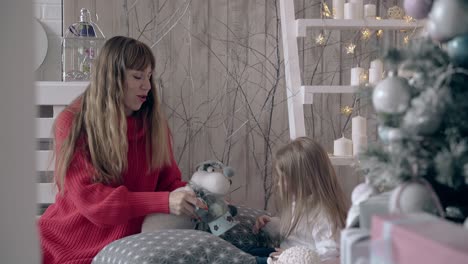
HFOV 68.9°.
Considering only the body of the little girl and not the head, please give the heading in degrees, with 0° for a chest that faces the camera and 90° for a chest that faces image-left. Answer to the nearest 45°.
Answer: approximately 90°

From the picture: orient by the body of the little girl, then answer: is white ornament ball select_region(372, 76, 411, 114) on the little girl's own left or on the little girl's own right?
on the little girl's own left

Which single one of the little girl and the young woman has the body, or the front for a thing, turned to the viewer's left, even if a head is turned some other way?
the little girl

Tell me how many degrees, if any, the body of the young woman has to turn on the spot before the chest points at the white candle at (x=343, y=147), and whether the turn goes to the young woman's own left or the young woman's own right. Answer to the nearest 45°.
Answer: approximately 45° to the young woman's own left

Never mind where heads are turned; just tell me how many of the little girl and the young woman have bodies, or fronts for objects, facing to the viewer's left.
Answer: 1
